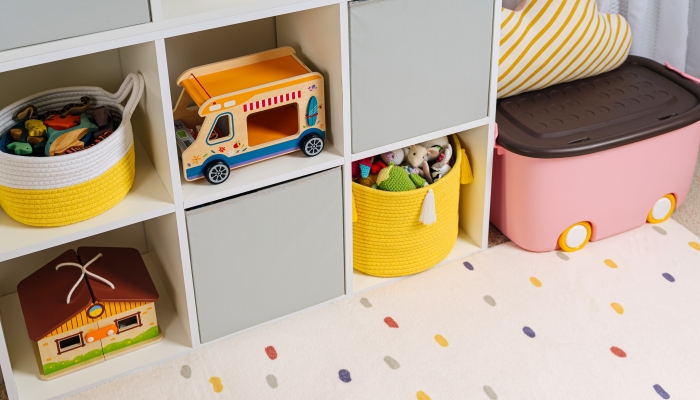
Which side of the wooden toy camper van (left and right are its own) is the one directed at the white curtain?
back

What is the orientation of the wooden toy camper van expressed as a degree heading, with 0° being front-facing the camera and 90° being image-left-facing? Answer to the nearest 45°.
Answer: approximately 45°

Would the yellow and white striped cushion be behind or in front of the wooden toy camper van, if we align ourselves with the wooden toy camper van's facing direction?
behind
